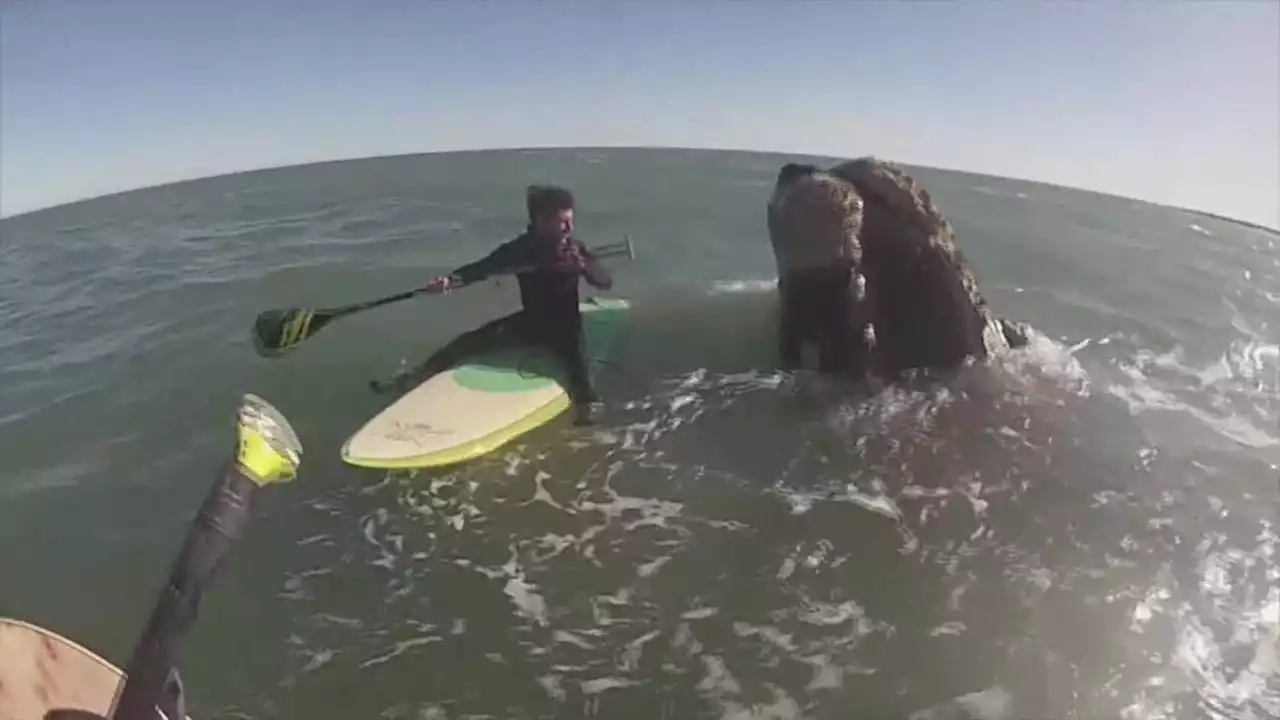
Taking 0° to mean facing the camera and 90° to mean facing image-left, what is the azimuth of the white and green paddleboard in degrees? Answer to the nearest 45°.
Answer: approximately 45°
